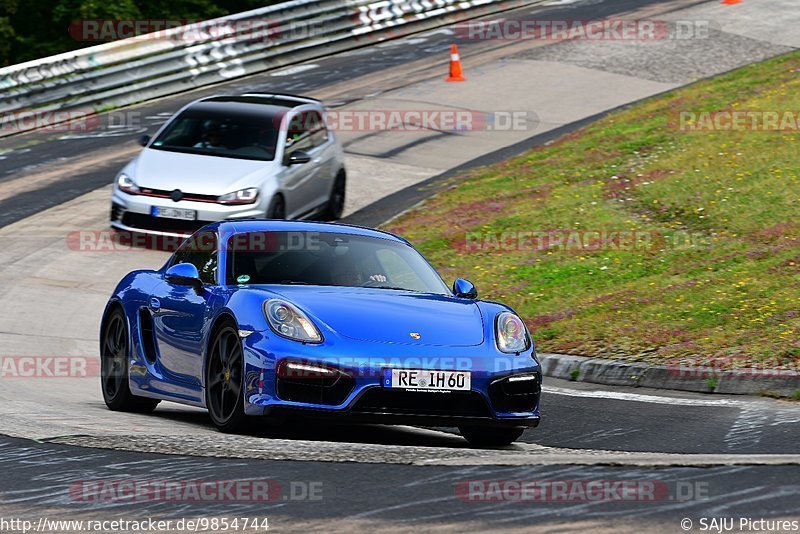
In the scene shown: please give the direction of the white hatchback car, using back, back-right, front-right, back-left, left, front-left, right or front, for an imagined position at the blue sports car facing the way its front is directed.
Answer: back-left

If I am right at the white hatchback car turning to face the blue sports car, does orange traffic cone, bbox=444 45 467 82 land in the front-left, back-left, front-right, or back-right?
back-left

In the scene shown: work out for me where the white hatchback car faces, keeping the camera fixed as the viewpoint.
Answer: facing the viewer and to the left of the viewer

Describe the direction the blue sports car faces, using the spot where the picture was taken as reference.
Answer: facing the viewer and to the right of the viewer

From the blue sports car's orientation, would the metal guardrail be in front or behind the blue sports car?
behind

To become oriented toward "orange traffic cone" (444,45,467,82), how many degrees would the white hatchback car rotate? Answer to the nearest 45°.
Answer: approximately 180°

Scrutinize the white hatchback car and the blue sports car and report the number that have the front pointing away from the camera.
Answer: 0

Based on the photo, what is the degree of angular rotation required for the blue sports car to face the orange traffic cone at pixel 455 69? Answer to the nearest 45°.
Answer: approximately 135° to its left

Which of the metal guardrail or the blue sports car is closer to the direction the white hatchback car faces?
the blue sports car

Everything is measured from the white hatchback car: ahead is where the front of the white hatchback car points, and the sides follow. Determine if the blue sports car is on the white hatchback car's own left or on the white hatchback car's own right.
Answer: on the white hatchback car's own left
